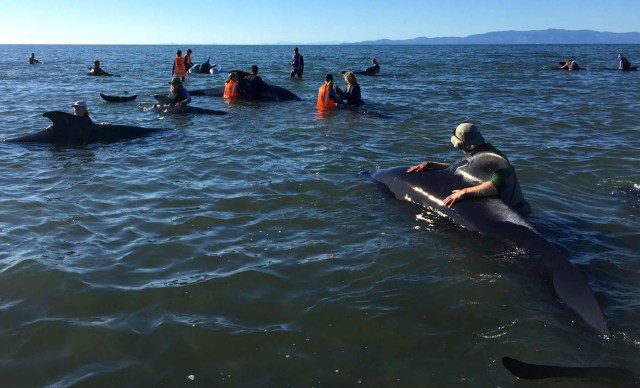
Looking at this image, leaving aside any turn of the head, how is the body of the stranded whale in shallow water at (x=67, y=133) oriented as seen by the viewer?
to the viewer's right

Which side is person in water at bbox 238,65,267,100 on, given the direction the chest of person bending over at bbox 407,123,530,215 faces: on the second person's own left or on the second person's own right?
on the second person's own right

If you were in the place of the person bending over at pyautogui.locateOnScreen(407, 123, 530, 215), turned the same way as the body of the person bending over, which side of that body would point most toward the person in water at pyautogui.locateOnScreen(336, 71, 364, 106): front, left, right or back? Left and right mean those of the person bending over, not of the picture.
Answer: right

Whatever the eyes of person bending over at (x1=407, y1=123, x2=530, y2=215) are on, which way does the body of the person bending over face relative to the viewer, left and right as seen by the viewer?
facing to the left of the viewer

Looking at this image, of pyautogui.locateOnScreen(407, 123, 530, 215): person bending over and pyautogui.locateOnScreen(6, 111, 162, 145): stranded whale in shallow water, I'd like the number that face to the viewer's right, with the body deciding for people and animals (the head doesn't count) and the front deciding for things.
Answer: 1

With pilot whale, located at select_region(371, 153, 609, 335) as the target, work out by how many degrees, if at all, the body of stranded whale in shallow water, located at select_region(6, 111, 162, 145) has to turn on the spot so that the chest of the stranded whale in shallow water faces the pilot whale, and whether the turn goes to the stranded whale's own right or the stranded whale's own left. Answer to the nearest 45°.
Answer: approximately 45° to the stranded whale's own right
